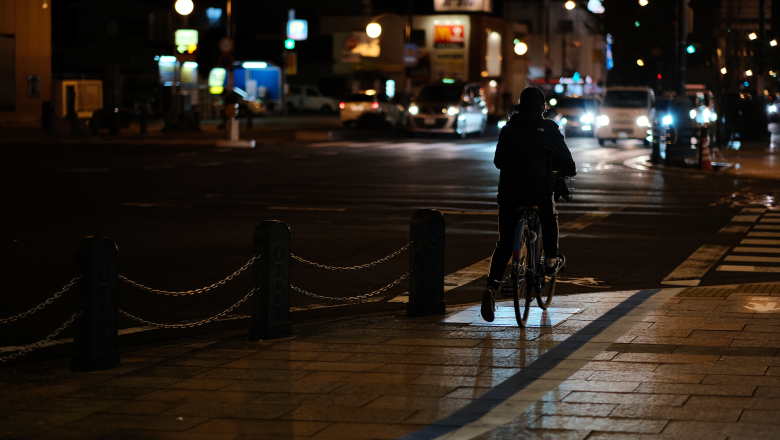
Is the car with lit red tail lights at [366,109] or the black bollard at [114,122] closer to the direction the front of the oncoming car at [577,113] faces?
the black bollard

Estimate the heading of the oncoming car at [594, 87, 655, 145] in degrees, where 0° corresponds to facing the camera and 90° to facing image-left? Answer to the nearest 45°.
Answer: approximately 0°

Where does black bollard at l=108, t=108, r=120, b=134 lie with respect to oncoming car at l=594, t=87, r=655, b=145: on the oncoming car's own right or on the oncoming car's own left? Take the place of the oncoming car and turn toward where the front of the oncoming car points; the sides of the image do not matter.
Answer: on the oncoming car's own right

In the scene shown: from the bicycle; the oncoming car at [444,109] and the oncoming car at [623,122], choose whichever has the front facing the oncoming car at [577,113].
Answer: the bicycle

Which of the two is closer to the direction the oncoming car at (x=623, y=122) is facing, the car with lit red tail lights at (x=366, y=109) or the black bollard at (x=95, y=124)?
the black bollard

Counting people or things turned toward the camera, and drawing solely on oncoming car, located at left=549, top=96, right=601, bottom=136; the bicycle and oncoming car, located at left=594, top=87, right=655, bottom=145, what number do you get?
2

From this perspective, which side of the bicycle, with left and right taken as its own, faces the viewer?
back

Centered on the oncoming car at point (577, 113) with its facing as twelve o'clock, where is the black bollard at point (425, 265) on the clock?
The black bollard is roughly at 12 o'clock from the oncoming car.

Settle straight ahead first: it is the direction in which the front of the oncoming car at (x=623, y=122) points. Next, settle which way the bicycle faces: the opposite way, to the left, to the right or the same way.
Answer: the opposite way
